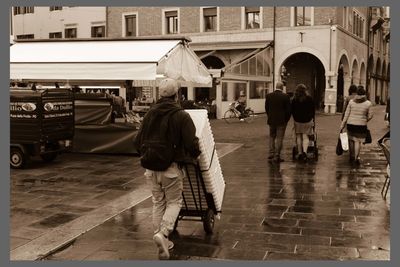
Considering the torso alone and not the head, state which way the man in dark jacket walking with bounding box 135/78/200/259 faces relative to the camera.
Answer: away from the camera

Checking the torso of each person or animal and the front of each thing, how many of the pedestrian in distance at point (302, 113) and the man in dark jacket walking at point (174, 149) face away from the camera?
2

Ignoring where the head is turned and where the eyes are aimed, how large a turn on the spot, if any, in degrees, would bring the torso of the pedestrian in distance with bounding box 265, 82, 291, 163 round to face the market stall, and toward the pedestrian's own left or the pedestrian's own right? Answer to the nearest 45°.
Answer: approximately 90° to the pedestrian's own left

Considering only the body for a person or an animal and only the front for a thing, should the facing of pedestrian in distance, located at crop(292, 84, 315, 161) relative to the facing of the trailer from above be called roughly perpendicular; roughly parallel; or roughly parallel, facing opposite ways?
roughly perpendicular

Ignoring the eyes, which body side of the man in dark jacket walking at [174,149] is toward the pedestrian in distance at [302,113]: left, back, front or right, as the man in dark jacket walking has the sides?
front

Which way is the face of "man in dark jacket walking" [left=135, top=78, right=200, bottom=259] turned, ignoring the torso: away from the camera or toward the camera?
away from the camera

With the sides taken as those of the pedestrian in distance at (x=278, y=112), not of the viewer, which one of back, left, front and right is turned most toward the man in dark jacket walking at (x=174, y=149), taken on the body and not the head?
back

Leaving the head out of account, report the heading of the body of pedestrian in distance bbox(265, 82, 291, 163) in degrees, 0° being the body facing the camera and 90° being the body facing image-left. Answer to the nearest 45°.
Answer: approximately 180°

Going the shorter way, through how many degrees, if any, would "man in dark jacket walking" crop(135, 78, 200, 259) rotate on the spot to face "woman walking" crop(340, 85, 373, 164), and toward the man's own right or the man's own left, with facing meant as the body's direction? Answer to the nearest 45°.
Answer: approximately 45° to the man's own right

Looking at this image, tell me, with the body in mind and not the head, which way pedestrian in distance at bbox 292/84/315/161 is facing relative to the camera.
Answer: away from the camera
